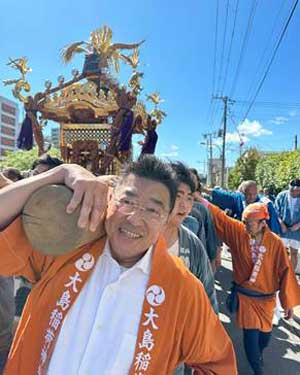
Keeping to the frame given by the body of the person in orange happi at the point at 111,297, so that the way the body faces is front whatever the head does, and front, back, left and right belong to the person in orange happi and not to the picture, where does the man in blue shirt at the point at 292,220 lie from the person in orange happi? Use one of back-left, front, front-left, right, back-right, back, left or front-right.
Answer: back-left

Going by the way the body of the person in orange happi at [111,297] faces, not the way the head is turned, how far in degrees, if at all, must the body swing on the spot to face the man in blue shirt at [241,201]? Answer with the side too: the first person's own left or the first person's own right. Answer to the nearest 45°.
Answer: approximately 135° to the first person's own left

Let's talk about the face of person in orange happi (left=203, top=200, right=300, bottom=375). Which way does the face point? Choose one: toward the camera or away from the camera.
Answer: toward the camera

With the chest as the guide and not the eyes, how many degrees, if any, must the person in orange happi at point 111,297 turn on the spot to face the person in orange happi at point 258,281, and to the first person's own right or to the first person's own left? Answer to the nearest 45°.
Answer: approximately 135° to the first person's own left

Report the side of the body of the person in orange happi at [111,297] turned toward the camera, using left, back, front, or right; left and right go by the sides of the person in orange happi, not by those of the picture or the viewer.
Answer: front
